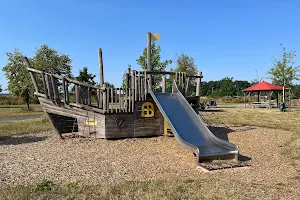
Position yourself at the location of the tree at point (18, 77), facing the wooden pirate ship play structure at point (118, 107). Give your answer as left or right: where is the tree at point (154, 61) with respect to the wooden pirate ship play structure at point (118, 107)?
left

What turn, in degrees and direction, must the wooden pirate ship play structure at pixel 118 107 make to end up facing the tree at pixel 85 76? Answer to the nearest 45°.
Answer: approximately 90° to its right

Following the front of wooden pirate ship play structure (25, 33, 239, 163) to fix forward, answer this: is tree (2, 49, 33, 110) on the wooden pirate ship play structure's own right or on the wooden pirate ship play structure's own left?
on the wooden pirate ship play structure's own right

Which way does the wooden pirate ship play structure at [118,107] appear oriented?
to the viewer's left

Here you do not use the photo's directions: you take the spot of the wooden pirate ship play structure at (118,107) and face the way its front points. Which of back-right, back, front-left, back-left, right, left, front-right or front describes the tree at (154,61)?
right
